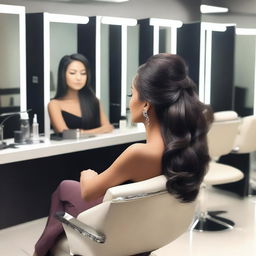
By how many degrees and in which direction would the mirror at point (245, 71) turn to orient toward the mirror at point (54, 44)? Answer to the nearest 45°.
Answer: approximately 45° to its right

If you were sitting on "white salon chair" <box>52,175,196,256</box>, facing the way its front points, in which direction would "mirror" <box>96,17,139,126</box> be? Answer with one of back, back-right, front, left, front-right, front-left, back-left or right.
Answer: front-right

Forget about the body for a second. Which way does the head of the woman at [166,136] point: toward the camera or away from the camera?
away from the camera

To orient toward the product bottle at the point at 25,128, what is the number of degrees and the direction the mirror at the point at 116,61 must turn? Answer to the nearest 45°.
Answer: approximately 45° to its right

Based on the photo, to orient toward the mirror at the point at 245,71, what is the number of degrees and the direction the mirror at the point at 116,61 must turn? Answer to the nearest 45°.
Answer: approximately 90° to its left

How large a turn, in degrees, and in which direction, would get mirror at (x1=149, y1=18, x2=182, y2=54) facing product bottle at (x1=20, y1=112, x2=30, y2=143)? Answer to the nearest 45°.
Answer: approximately 45° to its right

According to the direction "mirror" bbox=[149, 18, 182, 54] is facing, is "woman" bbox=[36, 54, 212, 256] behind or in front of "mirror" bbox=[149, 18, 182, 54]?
in front

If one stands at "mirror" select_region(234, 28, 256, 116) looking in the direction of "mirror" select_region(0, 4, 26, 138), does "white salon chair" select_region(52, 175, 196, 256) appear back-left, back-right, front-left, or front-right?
front-left

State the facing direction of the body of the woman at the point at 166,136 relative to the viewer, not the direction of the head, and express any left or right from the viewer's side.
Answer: facing away from the viewer and to the left of the viewer

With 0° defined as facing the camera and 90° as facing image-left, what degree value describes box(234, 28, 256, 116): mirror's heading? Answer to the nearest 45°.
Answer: approximately 0°

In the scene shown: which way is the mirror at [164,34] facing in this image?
toward the camera

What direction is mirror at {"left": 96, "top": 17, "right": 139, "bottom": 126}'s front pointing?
toward the camera

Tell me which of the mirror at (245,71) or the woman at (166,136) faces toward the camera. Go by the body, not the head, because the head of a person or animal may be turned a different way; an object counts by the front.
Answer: the mirror
